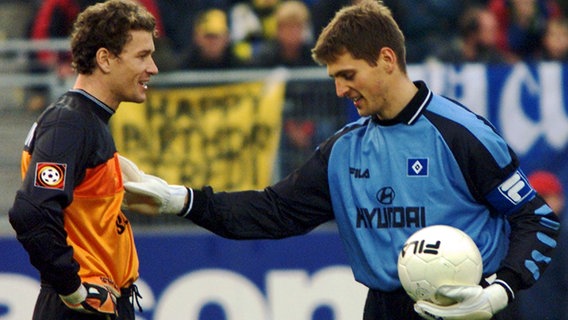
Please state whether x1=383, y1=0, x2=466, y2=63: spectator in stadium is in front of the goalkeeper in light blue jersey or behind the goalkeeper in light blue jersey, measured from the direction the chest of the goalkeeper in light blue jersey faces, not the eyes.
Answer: behind

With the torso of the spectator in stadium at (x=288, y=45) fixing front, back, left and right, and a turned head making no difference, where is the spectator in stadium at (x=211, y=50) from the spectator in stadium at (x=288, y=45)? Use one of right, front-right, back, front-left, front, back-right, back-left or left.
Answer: right

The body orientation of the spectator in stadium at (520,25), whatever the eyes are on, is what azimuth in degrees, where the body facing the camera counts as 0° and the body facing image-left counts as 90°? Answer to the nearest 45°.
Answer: approximately 0°

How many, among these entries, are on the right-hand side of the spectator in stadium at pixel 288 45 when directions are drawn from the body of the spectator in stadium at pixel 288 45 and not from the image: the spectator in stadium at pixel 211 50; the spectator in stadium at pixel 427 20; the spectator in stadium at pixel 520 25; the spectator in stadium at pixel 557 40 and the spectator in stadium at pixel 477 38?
1

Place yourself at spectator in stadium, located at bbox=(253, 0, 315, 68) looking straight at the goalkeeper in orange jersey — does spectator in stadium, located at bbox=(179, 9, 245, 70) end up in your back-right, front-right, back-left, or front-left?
front-right

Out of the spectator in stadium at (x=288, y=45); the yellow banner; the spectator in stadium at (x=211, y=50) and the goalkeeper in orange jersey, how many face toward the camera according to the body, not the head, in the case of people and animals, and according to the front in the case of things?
3

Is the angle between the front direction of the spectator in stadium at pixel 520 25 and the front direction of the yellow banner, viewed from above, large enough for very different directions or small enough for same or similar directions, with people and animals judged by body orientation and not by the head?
same or similar directions

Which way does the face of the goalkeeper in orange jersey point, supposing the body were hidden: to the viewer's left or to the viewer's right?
to the viewer's right

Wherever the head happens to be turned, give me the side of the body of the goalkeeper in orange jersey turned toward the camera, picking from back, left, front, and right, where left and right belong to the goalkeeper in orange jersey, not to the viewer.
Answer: right

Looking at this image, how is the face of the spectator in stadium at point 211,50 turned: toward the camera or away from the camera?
toward the camera

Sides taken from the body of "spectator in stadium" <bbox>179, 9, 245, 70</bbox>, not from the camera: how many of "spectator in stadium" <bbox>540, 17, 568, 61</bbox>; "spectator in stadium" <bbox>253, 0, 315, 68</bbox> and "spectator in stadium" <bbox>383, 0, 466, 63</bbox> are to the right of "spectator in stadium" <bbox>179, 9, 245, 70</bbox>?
0

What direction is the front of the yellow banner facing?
toward the camera

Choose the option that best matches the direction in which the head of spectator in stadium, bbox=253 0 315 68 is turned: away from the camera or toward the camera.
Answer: toward the camera

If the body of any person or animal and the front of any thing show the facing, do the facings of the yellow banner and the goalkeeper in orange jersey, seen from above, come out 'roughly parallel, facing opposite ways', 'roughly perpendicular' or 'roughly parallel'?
roughly perpendicular

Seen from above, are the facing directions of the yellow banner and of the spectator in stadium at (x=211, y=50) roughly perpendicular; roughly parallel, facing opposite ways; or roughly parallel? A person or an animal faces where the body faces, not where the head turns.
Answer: roughly parallel

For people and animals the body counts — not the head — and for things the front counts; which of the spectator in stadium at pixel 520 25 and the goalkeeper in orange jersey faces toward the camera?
the spectator in stadium
